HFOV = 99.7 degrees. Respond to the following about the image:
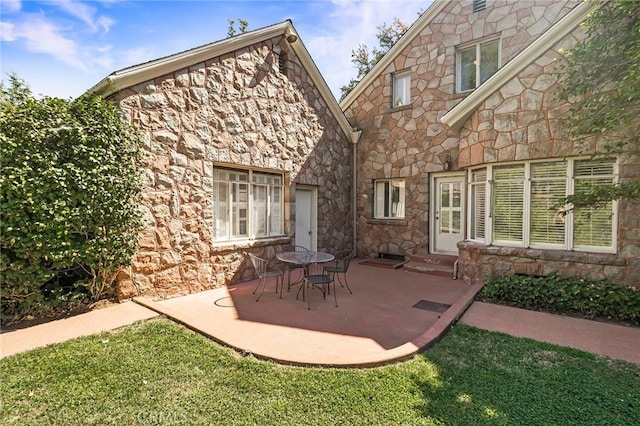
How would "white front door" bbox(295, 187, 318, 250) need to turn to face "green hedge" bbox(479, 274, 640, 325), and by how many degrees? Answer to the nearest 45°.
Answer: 0° — it already faces it

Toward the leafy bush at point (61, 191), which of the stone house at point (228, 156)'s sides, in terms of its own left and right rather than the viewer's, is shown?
right

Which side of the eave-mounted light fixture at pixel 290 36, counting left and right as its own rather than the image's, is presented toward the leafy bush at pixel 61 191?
right

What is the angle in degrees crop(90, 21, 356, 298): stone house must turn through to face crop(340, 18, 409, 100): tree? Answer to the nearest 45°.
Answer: approximately 90° to its left

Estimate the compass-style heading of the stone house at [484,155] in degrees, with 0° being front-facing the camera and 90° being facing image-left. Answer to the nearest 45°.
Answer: approximately 45°

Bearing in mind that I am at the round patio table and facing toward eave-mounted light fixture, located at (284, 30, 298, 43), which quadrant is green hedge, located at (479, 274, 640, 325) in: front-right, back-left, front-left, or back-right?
back-right

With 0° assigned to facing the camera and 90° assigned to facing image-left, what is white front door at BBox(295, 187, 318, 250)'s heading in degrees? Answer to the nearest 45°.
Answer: approximately 315°
